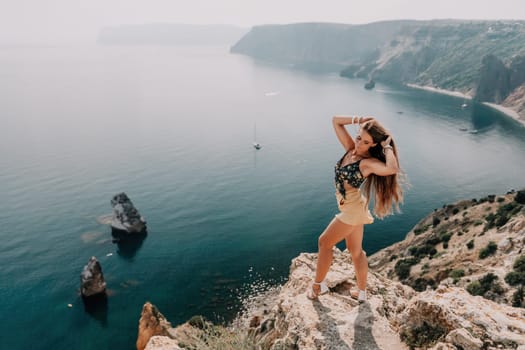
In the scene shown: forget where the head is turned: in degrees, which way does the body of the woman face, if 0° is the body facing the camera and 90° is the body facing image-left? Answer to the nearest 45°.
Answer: approximately 45°

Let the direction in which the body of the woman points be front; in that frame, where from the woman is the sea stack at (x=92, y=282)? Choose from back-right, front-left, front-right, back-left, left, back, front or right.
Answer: right
